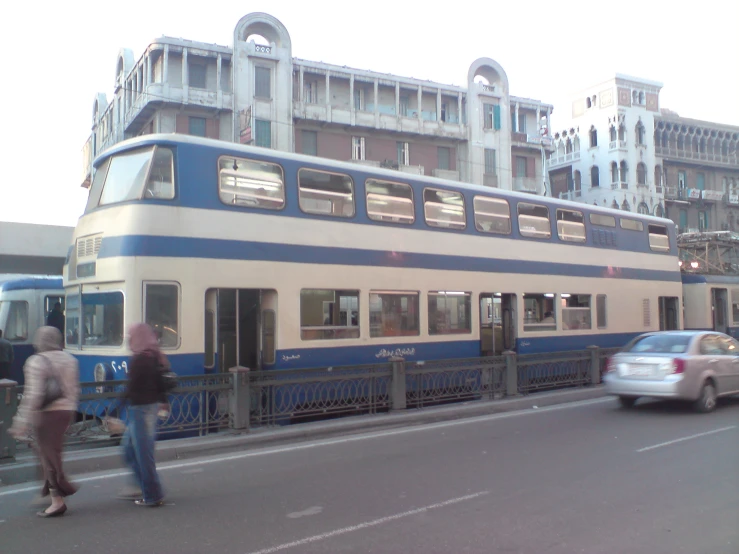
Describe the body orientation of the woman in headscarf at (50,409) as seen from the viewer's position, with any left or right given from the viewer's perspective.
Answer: facing away from the viewer and to the left of the viewer

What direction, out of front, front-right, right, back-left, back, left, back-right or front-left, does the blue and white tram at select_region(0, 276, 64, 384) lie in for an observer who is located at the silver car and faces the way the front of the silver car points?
back-left

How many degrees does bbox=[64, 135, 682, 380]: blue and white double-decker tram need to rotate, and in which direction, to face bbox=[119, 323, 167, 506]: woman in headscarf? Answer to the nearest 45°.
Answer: approximately 45° to its left

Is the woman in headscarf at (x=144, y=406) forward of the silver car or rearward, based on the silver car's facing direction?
rearward

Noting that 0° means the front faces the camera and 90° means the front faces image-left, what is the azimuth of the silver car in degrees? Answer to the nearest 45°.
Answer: approximately 225°

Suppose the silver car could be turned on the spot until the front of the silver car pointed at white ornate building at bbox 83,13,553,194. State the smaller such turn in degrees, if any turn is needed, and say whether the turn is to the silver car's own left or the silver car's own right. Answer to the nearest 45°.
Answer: approximately 90° to the silver car's own left

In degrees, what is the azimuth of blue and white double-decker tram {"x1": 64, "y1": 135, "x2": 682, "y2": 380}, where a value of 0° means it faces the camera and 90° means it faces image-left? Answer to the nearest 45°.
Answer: approximately 45°

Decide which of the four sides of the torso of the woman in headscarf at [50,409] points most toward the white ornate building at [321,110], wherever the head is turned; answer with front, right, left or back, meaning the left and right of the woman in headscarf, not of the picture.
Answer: right
